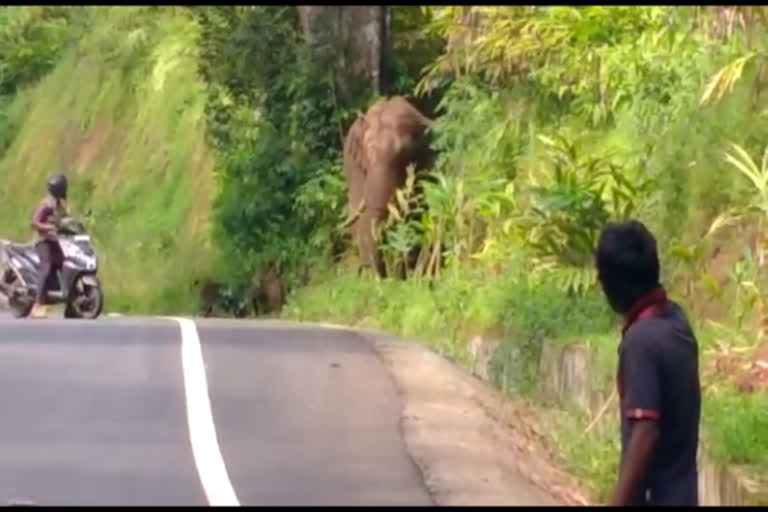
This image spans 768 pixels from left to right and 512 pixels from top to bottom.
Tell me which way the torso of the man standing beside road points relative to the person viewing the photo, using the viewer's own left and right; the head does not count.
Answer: facing away from the viewer and to the left of the viewer

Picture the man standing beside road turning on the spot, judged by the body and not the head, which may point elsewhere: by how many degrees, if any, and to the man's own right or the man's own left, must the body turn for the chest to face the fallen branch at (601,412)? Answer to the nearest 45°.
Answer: approximately 45° to the man's own right

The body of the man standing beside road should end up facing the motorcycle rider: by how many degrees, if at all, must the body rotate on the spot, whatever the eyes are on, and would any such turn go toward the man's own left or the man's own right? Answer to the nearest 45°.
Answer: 0° — they already face them

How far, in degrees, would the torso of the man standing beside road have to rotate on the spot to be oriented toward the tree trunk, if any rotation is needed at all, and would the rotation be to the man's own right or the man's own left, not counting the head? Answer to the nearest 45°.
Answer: approximately 45° to the man's own right

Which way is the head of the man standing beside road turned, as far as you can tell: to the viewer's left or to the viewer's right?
to the viewer's left

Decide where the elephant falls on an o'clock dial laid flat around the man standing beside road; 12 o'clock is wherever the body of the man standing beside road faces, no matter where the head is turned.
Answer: The elephant is roughly at 1 o'clock from the man standing beside road.
